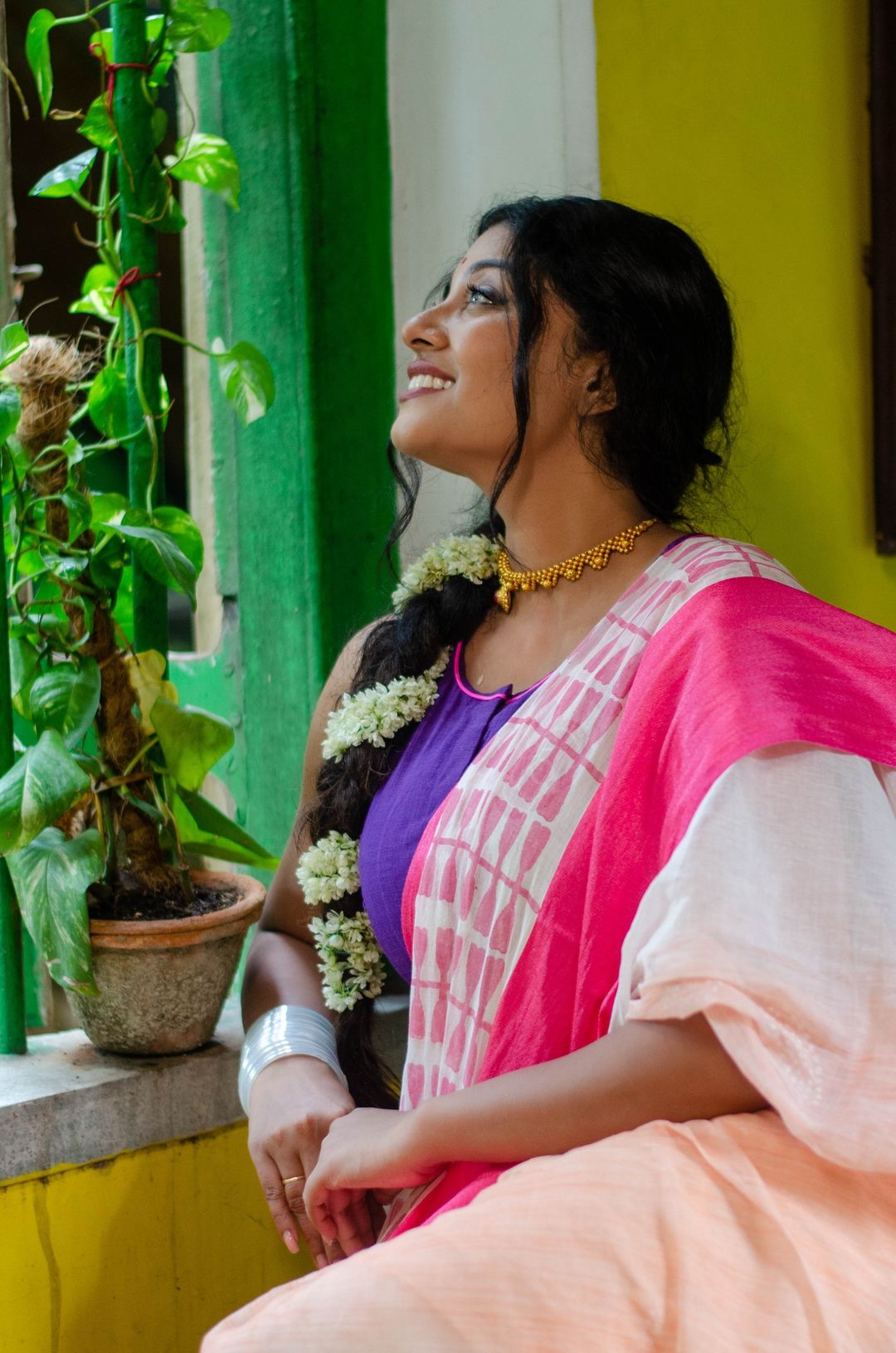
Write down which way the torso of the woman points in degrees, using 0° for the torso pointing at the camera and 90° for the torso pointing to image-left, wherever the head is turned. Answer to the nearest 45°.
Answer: approximately 45°

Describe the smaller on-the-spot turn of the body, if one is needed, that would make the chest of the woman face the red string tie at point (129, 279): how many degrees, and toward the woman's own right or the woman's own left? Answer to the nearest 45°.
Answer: approximately 90° to the woman's own right

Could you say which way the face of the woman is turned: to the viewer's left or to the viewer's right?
to the viewer's left

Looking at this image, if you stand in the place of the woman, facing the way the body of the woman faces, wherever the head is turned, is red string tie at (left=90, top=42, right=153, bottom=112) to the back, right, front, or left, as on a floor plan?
right

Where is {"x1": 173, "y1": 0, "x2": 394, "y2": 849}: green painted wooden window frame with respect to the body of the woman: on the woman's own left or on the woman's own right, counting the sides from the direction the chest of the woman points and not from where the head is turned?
on the woman's own right
